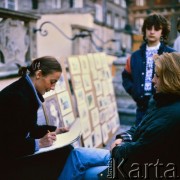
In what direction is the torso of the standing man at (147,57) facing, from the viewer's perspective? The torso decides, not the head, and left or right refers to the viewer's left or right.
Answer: facing the viewer

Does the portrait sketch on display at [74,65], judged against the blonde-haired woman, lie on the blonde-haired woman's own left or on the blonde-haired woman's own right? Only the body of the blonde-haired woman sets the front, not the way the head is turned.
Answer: on the blonde-haired woman's own right

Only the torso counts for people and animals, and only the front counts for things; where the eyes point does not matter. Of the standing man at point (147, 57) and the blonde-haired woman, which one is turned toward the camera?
the standing man

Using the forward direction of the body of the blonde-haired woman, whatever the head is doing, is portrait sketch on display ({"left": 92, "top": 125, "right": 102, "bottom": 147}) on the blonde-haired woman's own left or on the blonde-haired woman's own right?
on the blonde-haired woman's own right

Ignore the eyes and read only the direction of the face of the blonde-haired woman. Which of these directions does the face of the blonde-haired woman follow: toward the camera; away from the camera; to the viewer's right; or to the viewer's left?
to the viewer's left

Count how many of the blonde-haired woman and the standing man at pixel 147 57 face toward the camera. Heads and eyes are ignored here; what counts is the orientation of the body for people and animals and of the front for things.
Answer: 1

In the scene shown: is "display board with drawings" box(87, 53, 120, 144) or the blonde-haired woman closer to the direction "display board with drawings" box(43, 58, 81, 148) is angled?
the blonde-haired woman

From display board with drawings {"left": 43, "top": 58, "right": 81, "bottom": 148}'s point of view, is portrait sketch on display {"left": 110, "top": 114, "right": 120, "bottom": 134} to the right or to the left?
on its left

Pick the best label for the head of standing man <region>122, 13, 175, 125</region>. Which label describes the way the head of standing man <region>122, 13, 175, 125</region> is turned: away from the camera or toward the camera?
toward the camera

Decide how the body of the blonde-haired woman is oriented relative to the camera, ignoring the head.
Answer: to the viewer's left

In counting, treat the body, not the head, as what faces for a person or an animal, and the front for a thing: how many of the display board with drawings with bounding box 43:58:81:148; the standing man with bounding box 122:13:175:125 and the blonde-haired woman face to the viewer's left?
1
